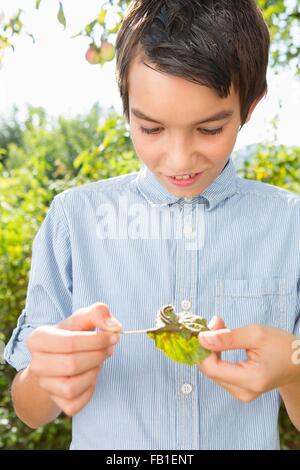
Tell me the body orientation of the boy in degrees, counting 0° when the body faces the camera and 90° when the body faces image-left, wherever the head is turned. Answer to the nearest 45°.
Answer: approximately 0°
